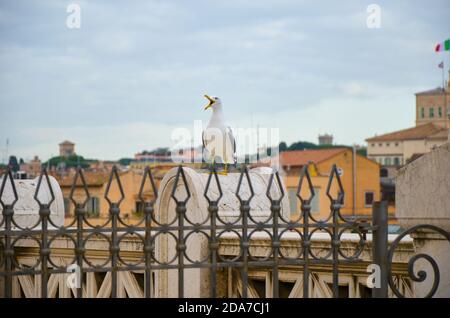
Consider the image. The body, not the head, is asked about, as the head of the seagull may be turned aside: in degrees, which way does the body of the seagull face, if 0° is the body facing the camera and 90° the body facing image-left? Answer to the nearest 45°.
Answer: approximately 45°
